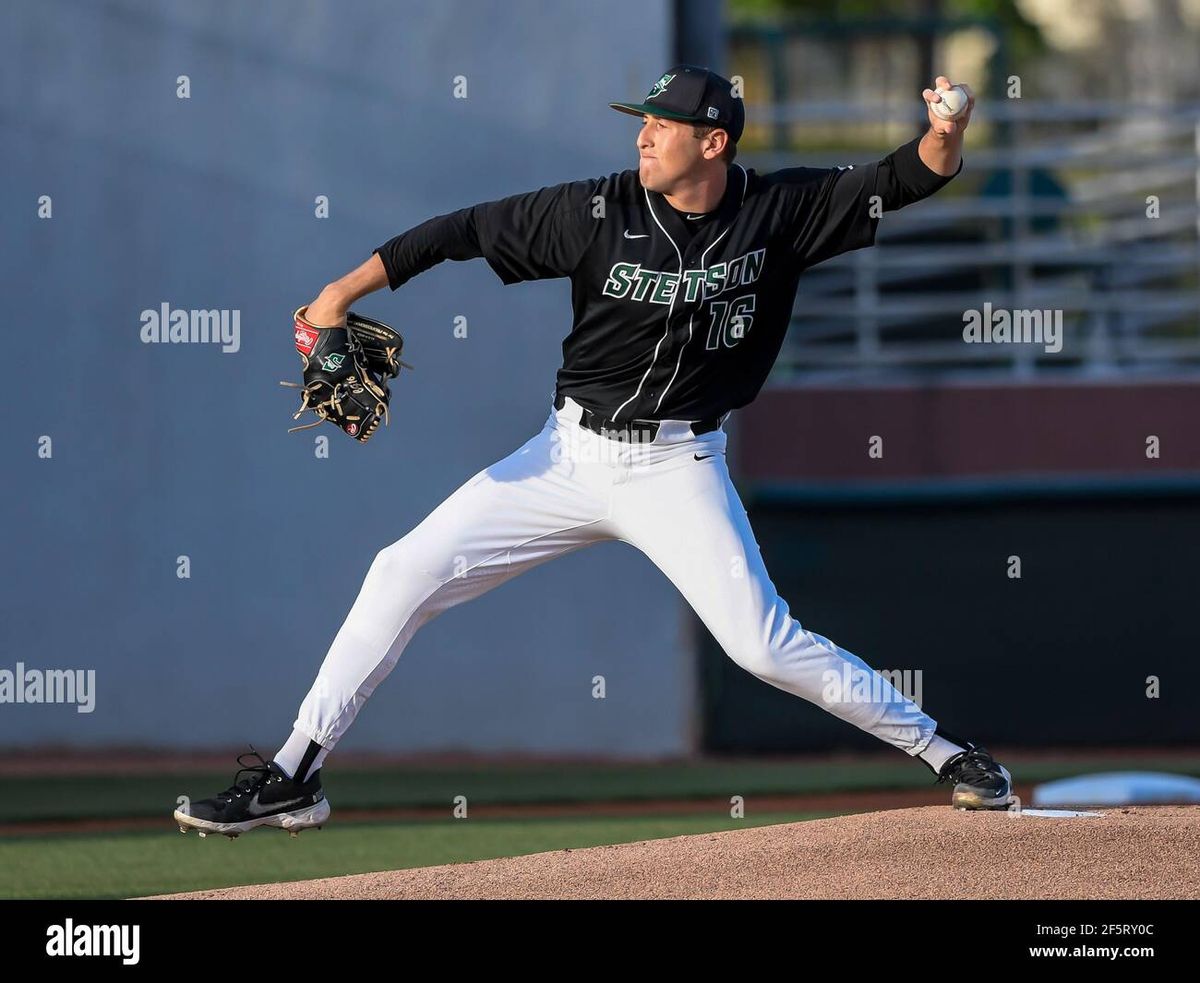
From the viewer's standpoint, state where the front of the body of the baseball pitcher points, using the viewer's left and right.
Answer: facing the viewer

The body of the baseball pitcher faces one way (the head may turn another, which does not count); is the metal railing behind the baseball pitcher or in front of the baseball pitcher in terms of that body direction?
behind
